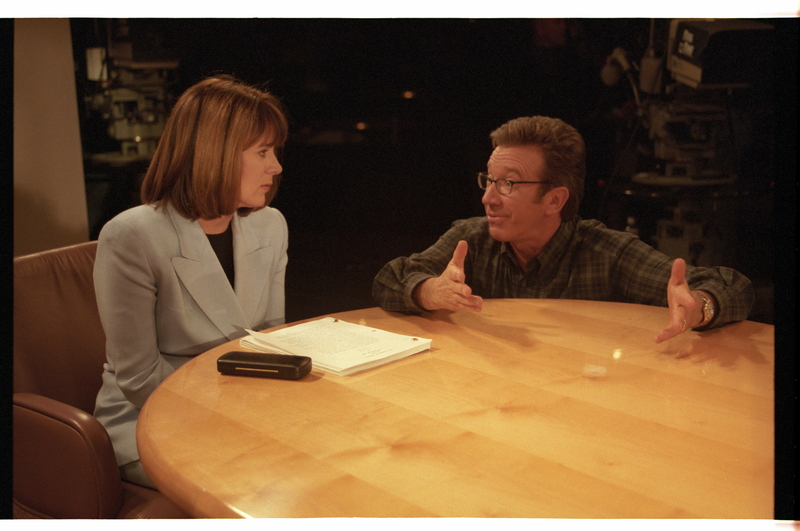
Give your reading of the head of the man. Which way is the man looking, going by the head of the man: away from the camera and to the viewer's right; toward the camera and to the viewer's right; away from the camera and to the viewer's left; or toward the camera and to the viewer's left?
toward the camera and to the viewer's left

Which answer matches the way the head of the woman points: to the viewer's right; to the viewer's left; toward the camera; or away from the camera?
to the viewer's right

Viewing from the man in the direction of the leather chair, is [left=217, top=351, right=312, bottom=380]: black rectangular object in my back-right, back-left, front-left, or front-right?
front-left

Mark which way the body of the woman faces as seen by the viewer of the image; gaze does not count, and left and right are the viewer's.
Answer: facing the viewer and to the right of the viewer

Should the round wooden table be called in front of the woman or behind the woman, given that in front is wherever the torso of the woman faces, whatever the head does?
in front
